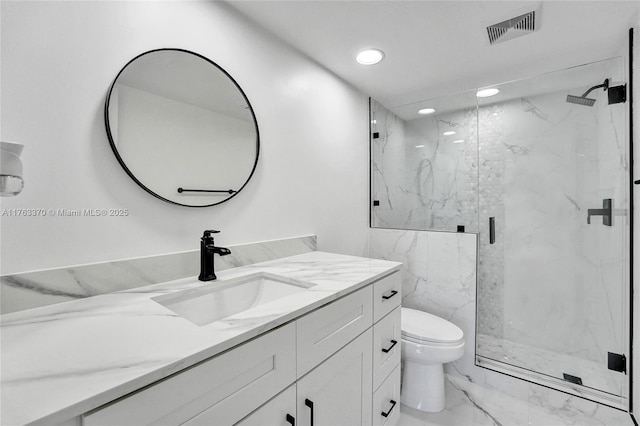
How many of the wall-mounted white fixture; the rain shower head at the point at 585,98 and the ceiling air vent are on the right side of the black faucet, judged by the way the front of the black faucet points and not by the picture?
1

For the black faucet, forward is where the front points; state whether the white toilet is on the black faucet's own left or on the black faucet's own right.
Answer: on the black faucet's own left

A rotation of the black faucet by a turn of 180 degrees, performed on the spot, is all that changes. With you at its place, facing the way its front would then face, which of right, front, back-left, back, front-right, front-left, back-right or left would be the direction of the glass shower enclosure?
back-right

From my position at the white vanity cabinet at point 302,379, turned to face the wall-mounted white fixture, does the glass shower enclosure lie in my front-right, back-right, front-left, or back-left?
back-right

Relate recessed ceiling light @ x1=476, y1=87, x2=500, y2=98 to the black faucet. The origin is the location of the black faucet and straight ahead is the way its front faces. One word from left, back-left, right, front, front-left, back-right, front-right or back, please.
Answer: front-left

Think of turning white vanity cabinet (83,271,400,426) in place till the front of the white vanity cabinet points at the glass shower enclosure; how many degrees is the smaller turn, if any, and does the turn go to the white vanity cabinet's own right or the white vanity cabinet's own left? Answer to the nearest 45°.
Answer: approximately 45° to the white vanity cabinet's own left

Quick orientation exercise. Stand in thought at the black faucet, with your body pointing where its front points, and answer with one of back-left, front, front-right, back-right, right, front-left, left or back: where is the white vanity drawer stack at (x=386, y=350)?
front-left

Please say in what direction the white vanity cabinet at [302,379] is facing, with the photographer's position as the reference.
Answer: facing the viewer and to the right of the viewer
